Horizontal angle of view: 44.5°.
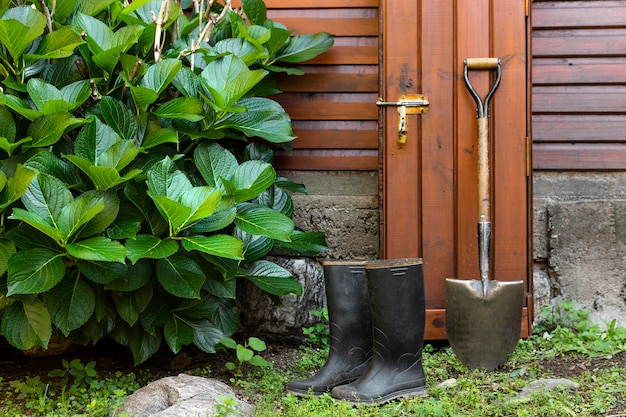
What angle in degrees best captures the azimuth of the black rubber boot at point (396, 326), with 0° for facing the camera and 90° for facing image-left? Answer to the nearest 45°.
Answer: approximately 90°
